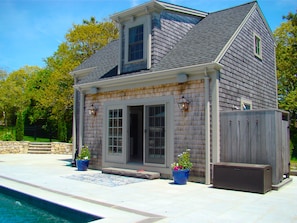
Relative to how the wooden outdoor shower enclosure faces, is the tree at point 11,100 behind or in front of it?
behind

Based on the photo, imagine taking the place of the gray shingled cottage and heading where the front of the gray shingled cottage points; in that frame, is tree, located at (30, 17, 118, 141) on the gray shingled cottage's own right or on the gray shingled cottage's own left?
on the gray shingled cottage's own right

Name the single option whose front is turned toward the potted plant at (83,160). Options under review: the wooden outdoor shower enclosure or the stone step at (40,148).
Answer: the stone step

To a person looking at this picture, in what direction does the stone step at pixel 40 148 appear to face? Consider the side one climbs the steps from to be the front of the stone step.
facing the viewer

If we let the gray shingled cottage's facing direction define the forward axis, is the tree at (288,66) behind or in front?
behind

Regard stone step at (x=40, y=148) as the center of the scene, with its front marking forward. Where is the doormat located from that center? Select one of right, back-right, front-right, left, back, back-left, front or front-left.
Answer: front
